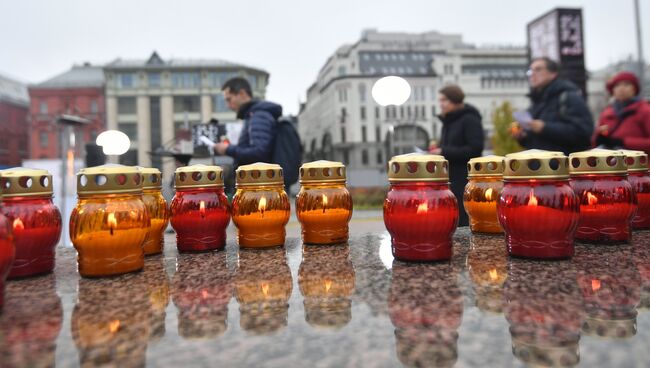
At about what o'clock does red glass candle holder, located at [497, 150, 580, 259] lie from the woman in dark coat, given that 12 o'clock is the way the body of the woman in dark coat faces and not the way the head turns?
The red glass candle holder is roughly at 9 o'clock from the woman in dark coat.

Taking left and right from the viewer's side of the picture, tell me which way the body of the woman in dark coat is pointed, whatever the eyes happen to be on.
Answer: facing to the left of the viewer

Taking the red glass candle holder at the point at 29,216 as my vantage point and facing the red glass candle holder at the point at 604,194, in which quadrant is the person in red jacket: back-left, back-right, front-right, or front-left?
front-left

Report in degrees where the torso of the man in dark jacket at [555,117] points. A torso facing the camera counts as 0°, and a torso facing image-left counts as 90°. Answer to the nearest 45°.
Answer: approximately 90°

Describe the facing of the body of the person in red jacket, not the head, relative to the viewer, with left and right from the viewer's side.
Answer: facing the viewer and to the left of the viewer

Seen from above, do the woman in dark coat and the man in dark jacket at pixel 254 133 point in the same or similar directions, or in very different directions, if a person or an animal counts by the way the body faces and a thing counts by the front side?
same or similar directions

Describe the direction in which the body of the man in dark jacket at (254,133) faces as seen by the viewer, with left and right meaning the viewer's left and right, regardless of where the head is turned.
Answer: facing to the left of the viewer

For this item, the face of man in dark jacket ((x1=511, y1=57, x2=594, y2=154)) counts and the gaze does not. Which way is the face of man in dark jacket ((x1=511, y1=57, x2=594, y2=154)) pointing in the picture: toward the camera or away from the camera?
toward the camera

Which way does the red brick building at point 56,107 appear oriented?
toward the camera

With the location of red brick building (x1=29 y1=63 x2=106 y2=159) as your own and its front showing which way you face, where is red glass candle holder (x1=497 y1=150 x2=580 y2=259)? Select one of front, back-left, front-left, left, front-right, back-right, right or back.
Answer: front

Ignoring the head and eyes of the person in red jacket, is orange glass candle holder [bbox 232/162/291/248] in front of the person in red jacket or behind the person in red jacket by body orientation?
in front

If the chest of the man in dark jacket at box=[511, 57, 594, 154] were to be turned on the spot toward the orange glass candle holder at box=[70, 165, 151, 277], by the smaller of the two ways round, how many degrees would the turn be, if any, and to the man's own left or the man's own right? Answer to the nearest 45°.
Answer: approximately 90° to the man's own left

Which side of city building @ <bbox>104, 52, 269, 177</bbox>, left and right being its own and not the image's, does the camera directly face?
front

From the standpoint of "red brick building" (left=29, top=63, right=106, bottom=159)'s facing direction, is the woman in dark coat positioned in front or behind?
in front
